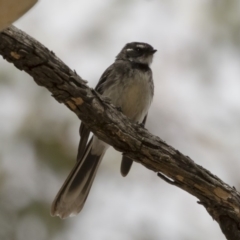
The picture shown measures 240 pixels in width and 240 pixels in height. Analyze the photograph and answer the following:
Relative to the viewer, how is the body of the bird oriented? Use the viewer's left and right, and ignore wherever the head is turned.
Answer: facing the viewer and to the right of the viewer
